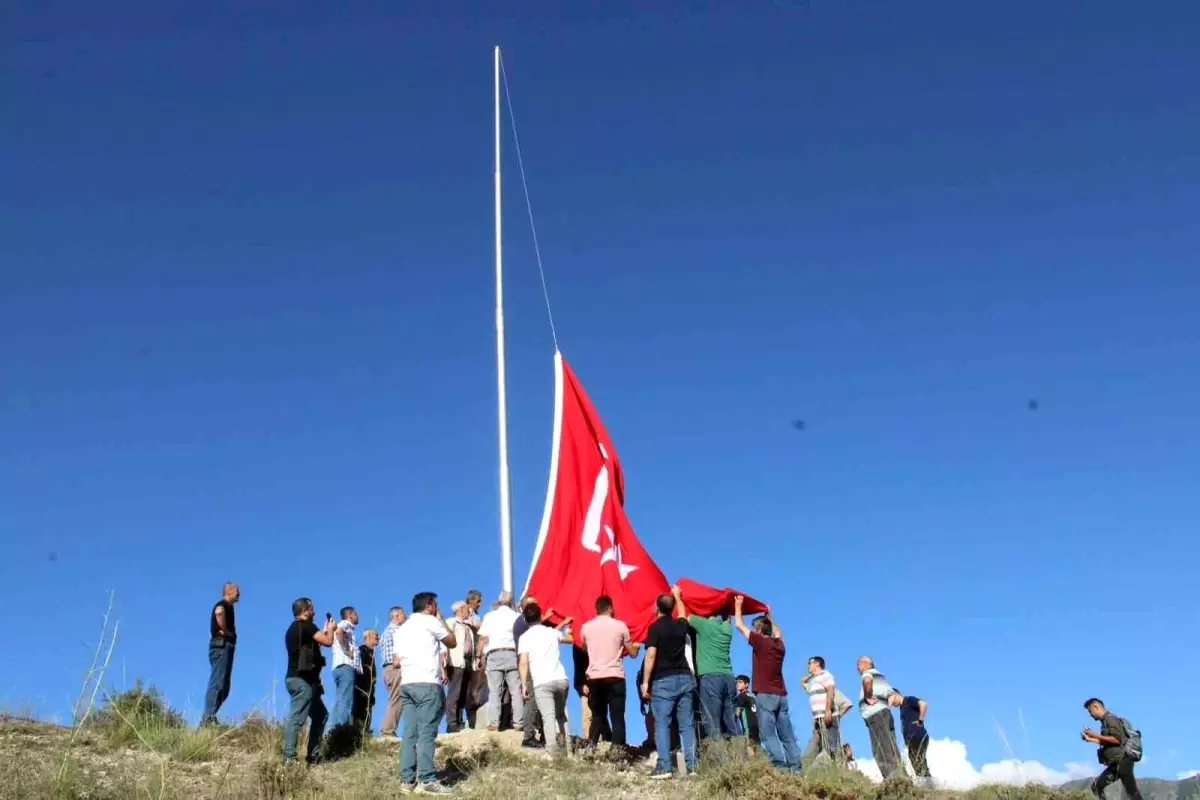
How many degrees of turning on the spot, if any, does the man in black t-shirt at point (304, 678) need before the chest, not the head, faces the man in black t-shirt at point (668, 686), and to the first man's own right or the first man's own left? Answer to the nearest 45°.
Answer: approximately 45° to the first man's own right

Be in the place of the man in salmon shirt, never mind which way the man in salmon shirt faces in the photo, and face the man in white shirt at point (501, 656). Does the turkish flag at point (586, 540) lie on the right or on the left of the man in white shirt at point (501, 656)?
right

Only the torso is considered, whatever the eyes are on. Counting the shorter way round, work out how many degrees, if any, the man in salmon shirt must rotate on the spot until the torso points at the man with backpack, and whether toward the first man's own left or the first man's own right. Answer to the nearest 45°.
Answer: approximately 90° to the first man's own right

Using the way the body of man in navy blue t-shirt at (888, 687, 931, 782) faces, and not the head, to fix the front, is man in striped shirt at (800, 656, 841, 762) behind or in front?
in front

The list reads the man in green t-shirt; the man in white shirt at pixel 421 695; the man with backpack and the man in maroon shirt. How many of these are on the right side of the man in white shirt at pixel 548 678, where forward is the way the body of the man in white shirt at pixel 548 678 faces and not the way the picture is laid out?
3

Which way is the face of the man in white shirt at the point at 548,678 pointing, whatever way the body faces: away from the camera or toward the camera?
away from the camera

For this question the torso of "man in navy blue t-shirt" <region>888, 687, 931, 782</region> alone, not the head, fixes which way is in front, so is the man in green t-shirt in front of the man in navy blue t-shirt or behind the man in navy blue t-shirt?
in front

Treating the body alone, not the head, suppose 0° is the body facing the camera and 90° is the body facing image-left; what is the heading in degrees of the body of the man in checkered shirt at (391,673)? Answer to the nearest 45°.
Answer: approximately 270°

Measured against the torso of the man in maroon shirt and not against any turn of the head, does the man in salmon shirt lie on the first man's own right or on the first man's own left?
on the first man's own left

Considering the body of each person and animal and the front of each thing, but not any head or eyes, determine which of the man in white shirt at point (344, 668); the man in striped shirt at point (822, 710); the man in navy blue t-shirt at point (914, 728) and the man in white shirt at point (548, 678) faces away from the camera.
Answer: the man in white shirt at point (548, 678)

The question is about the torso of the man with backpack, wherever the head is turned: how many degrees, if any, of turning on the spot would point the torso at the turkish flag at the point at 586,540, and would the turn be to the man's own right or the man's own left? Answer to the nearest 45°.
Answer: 0° — they already face it

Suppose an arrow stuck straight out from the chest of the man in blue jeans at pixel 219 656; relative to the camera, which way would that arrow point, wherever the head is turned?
to the viewer's right

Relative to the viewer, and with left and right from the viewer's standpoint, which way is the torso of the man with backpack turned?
facing to the left of the viewer

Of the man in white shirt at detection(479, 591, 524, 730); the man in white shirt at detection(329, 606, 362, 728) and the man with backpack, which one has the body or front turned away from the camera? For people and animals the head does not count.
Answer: the man in white shirt at detection(479, 591, 524, 730)

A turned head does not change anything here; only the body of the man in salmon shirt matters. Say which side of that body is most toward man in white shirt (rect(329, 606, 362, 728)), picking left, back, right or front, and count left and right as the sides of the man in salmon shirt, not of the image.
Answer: left

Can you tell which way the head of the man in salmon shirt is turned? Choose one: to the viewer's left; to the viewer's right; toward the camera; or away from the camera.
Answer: away from the camera

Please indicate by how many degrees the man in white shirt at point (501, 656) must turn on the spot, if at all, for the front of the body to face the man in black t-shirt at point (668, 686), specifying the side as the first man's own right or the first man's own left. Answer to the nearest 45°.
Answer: approximately 135° to the first man's own right

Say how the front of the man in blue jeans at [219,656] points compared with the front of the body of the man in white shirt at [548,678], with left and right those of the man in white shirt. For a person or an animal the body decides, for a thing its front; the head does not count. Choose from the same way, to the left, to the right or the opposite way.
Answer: to the right

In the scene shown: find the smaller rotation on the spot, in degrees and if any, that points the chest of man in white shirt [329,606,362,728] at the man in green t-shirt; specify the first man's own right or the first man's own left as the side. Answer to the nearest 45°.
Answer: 0° — they already face them
